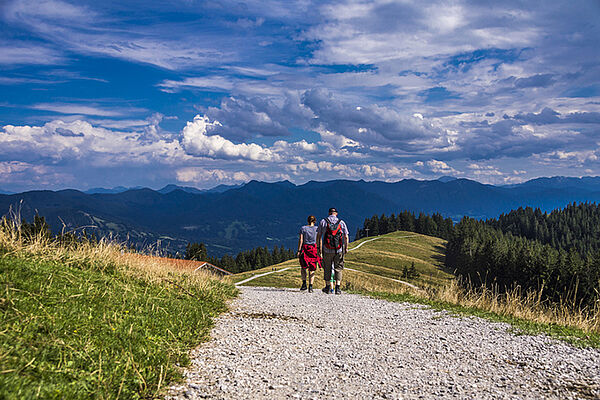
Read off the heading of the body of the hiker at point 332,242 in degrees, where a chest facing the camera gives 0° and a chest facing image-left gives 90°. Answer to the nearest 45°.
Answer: approximately 180°
